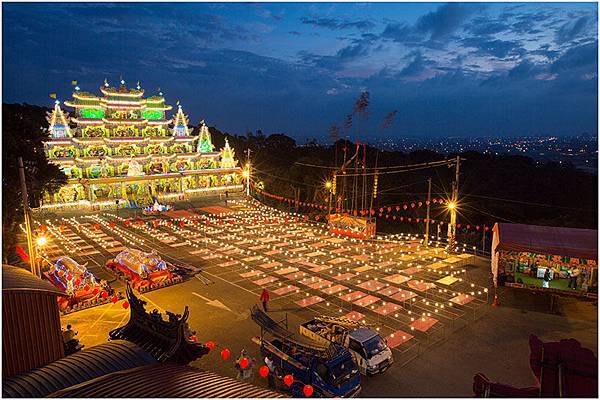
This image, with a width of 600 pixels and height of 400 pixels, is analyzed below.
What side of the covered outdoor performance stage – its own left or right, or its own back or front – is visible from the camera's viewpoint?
front

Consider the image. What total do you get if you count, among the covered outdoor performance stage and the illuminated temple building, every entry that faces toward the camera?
2

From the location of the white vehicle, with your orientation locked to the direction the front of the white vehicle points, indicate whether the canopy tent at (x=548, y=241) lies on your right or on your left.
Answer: on your left

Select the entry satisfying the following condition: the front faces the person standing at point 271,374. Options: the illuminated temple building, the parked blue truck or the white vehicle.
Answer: the illuminated temple building

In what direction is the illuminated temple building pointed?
toward the camera

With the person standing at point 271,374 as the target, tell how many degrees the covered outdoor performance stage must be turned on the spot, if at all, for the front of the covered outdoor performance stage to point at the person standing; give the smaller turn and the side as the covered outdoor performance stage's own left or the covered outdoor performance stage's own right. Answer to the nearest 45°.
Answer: approximately 45° to the covered outdoor performance stage's own right

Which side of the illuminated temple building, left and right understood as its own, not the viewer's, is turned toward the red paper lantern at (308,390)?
front

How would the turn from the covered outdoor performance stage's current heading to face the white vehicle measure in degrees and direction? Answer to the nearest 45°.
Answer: approximately 45° to its right

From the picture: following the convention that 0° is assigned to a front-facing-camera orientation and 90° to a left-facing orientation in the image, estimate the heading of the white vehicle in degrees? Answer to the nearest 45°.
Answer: approximately 315°

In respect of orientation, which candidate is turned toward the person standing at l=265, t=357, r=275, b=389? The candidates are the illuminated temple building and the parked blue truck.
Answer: the illuminated temple building
